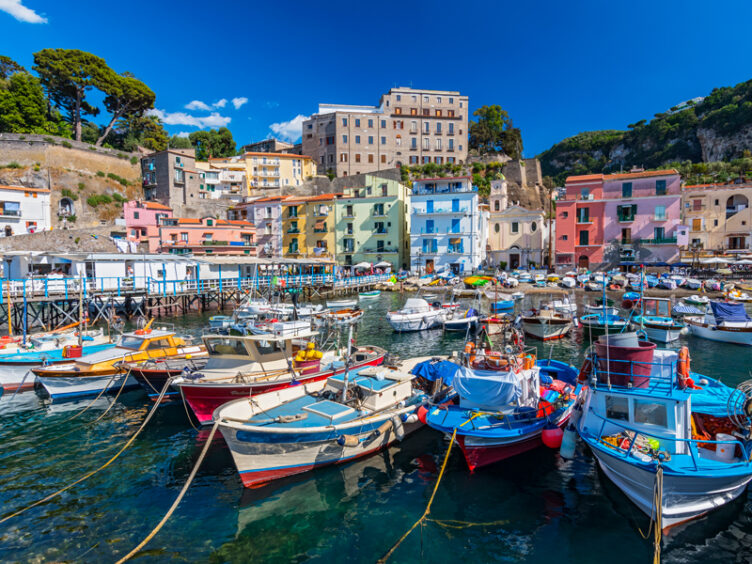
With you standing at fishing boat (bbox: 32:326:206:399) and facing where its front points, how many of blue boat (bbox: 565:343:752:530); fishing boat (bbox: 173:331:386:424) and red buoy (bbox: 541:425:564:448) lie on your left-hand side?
3

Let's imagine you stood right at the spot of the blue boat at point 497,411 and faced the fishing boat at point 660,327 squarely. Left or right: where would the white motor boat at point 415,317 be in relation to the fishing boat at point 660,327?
left

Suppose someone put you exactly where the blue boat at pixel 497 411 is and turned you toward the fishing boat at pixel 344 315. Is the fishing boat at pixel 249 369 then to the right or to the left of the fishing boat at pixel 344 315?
left

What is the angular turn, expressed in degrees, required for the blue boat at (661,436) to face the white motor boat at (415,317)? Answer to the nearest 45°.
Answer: approximately 135° to its right

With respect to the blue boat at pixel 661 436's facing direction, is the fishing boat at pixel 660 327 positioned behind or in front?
behind

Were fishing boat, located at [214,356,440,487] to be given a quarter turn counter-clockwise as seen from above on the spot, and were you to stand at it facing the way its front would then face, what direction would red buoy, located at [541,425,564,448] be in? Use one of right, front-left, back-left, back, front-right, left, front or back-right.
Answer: front-left

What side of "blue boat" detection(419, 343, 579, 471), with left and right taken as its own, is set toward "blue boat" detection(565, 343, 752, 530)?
left

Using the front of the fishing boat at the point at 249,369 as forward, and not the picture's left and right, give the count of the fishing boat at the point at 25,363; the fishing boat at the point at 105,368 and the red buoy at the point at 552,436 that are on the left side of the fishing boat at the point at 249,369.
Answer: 1

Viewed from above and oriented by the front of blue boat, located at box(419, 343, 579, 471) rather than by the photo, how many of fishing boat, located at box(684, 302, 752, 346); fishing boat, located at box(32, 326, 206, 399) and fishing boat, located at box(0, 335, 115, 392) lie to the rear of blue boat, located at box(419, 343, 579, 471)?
1

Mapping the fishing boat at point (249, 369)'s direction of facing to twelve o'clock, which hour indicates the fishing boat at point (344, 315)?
the fishing boat at point (344, 315) is roughly at 5 o'clock from the fishing boat at point (249, 369).
